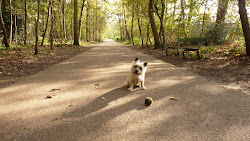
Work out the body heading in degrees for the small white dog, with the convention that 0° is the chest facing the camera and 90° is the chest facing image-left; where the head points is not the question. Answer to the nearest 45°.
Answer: approximately 0°
